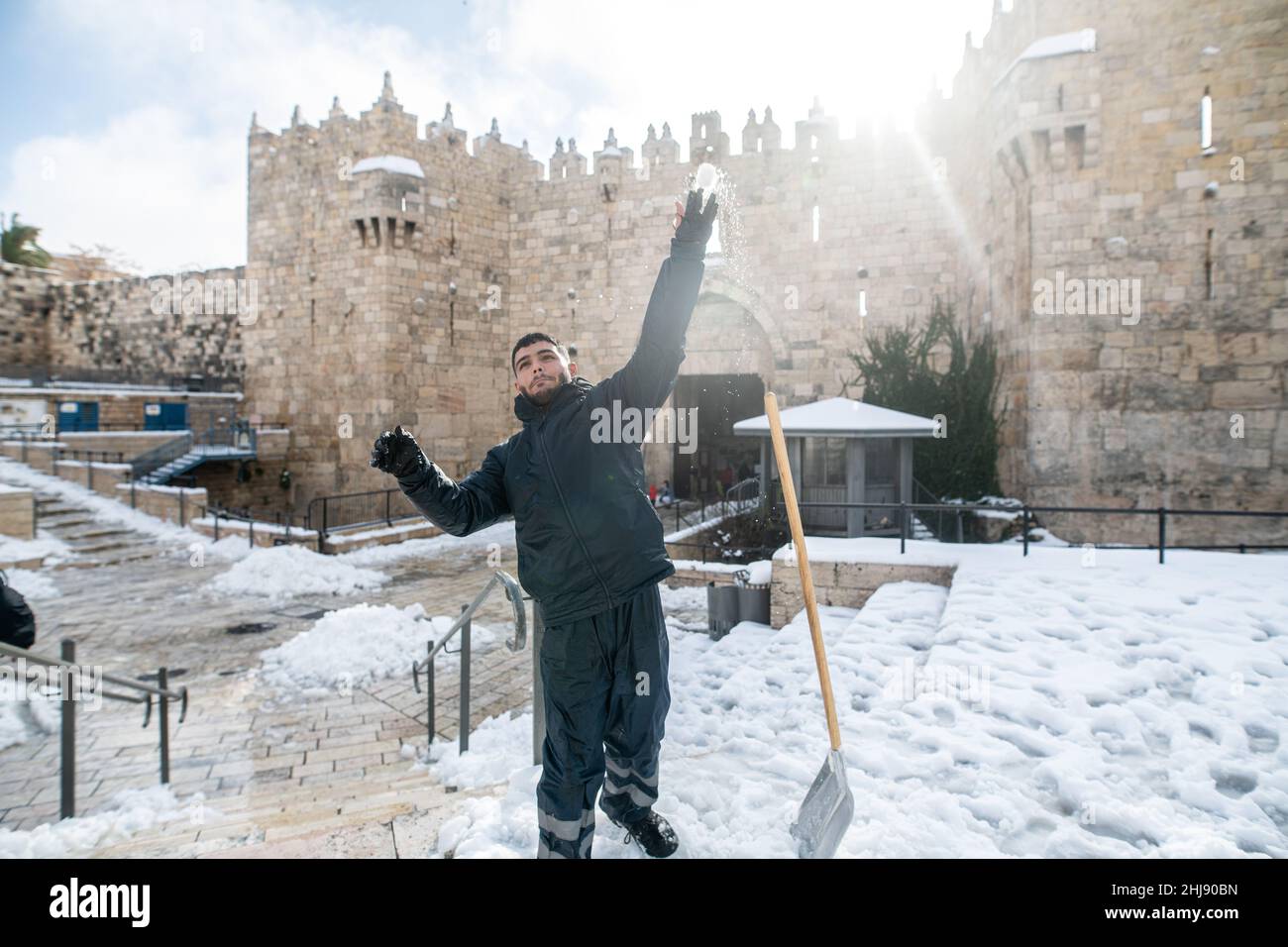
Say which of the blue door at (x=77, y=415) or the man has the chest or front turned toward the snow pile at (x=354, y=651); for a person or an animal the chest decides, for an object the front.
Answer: the blue door

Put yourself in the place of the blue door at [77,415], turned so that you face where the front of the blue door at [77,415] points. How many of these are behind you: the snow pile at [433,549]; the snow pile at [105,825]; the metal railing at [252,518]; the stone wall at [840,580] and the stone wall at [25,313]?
1

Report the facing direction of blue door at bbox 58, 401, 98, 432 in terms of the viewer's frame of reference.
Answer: facing the viewer

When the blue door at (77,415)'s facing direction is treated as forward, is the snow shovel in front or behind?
in front

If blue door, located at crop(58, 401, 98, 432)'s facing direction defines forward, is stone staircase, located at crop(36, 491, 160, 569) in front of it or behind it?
in front

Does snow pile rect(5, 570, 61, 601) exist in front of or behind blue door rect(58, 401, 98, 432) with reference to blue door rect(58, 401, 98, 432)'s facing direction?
in front

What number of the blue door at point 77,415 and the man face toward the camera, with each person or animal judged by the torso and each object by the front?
2

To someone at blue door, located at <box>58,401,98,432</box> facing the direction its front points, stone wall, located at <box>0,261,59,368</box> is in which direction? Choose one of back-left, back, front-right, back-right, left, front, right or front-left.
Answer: back

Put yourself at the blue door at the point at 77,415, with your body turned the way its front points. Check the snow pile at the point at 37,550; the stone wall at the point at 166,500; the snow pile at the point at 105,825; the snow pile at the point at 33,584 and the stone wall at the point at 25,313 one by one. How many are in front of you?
4

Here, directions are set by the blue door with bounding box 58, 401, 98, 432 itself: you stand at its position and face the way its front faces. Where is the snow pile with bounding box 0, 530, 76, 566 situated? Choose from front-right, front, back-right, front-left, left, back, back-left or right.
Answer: front

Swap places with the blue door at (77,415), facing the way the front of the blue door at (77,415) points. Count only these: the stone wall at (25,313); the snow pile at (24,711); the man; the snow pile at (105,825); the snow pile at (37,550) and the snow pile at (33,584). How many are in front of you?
5
